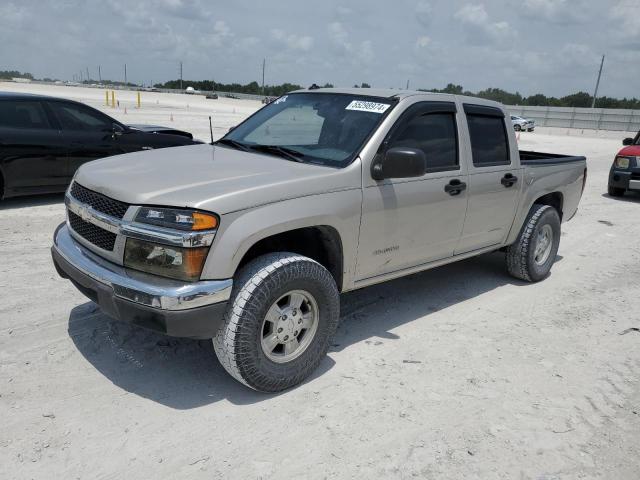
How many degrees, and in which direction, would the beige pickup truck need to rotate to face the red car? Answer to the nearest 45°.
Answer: approximately 180°

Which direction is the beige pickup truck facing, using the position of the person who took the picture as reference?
facing the viewer and to the left of the viewer
